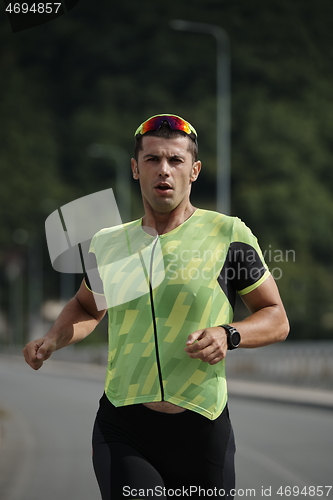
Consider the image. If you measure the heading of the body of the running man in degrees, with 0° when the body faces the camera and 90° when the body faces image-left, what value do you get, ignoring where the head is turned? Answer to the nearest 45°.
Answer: approximately 0°

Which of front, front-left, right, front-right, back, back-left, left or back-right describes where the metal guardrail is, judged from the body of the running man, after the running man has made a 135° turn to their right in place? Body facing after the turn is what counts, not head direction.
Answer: front-right
